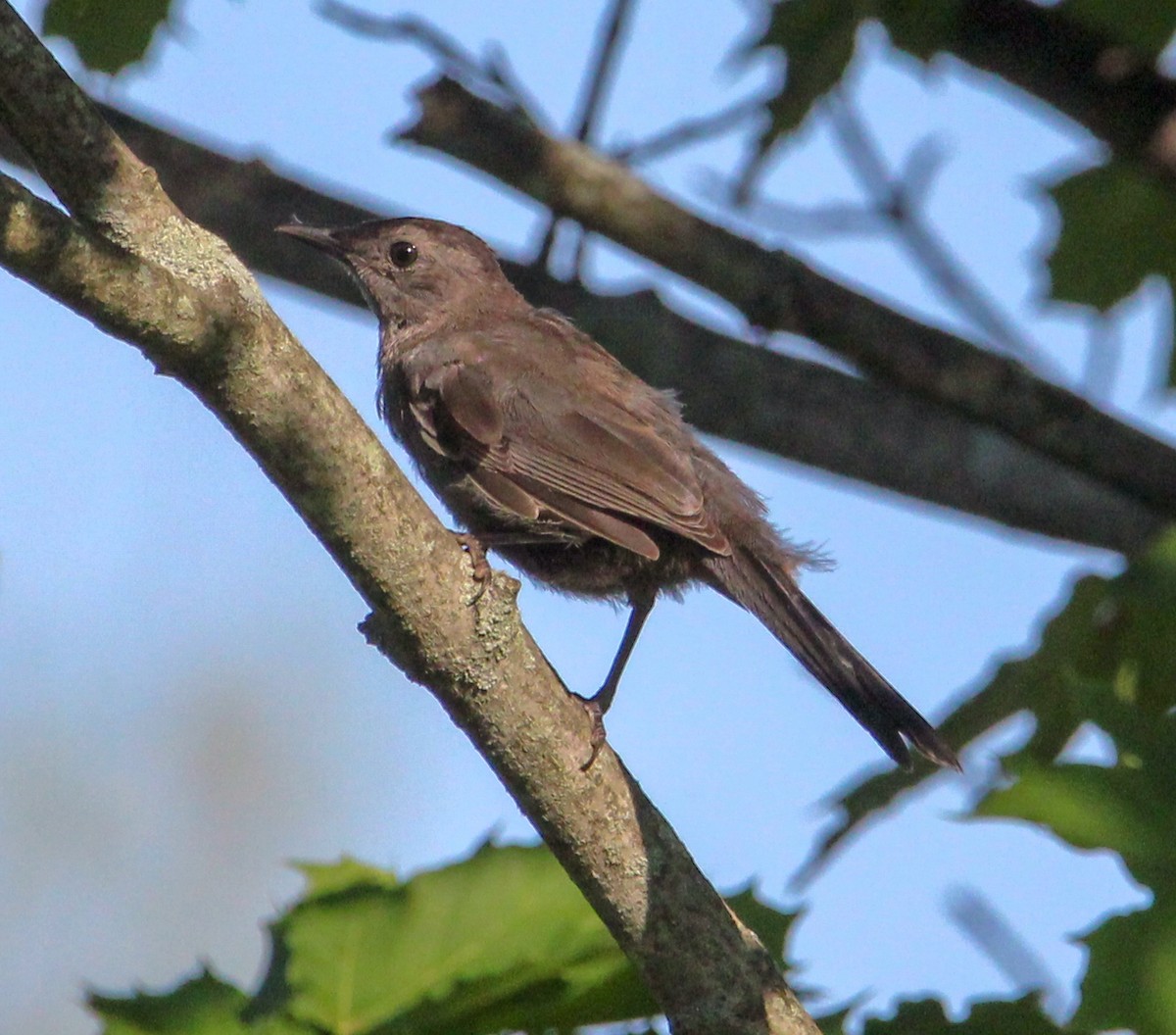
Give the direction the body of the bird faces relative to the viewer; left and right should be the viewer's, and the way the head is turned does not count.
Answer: facing to the left of the viewer

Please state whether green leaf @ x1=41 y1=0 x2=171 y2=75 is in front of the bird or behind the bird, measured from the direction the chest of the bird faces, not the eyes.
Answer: in front
